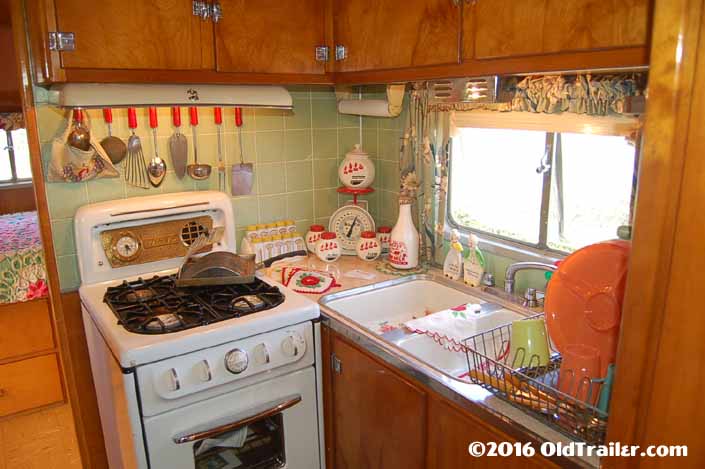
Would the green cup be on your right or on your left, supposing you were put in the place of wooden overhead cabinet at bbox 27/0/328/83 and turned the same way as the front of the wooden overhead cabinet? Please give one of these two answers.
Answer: on your left

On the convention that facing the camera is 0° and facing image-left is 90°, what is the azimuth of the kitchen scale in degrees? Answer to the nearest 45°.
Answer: approximately 0°

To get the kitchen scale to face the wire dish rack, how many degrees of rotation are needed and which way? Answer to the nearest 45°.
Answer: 0° — it already faces it

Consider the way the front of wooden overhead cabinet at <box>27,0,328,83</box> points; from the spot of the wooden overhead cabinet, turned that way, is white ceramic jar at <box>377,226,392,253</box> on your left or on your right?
on your left

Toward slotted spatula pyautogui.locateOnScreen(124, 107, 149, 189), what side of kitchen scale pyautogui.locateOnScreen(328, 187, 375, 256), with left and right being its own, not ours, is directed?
right

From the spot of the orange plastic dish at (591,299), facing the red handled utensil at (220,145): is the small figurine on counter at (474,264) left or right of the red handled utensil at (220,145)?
right

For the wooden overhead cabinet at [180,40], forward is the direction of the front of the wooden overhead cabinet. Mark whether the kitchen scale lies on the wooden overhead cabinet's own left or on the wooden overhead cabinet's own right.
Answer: on the wooden overhead cabinet's own left

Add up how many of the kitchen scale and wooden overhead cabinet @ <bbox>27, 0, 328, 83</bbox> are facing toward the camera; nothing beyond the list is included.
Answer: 2
